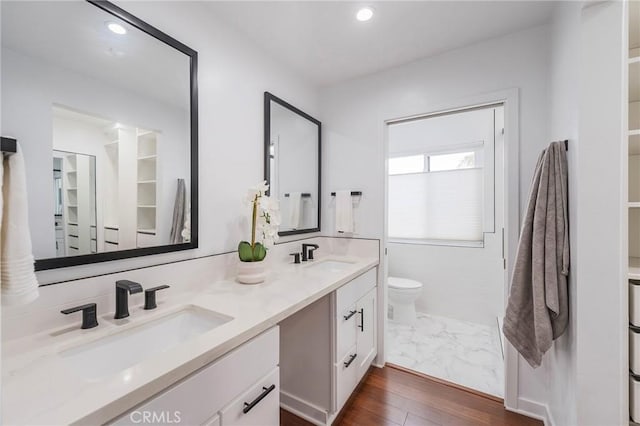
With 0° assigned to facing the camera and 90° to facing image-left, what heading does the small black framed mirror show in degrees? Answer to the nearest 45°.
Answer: approximately 315°

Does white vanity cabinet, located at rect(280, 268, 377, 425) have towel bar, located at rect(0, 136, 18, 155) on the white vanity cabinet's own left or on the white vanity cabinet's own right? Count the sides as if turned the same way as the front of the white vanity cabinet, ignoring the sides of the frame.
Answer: on the white vanity cabinet's own right

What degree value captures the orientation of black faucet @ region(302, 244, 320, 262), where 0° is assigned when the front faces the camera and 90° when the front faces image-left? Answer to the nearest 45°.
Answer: approximately 270°

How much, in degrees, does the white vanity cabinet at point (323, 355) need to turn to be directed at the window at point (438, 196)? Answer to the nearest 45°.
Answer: approximately 90° to its left

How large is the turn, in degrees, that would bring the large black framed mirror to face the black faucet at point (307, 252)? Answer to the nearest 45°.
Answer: approximately 45° to its left

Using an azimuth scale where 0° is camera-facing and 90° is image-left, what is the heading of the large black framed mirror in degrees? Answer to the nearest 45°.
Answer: approximately 315°

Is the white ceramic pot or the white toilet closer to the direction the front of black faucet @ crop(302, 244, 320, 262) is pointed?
the white toilet
